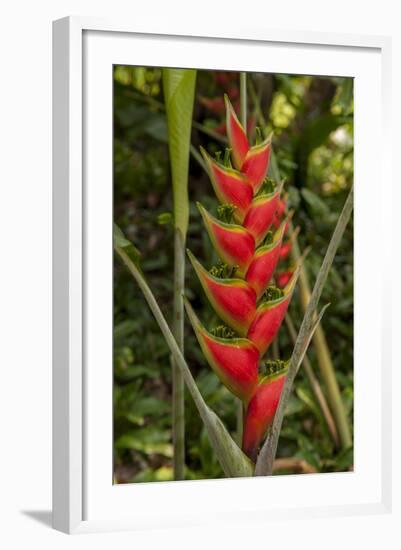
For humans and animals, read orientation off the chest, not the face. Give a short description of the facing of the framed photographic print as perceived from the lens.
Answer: facing the viewer and to the right of the viewer
